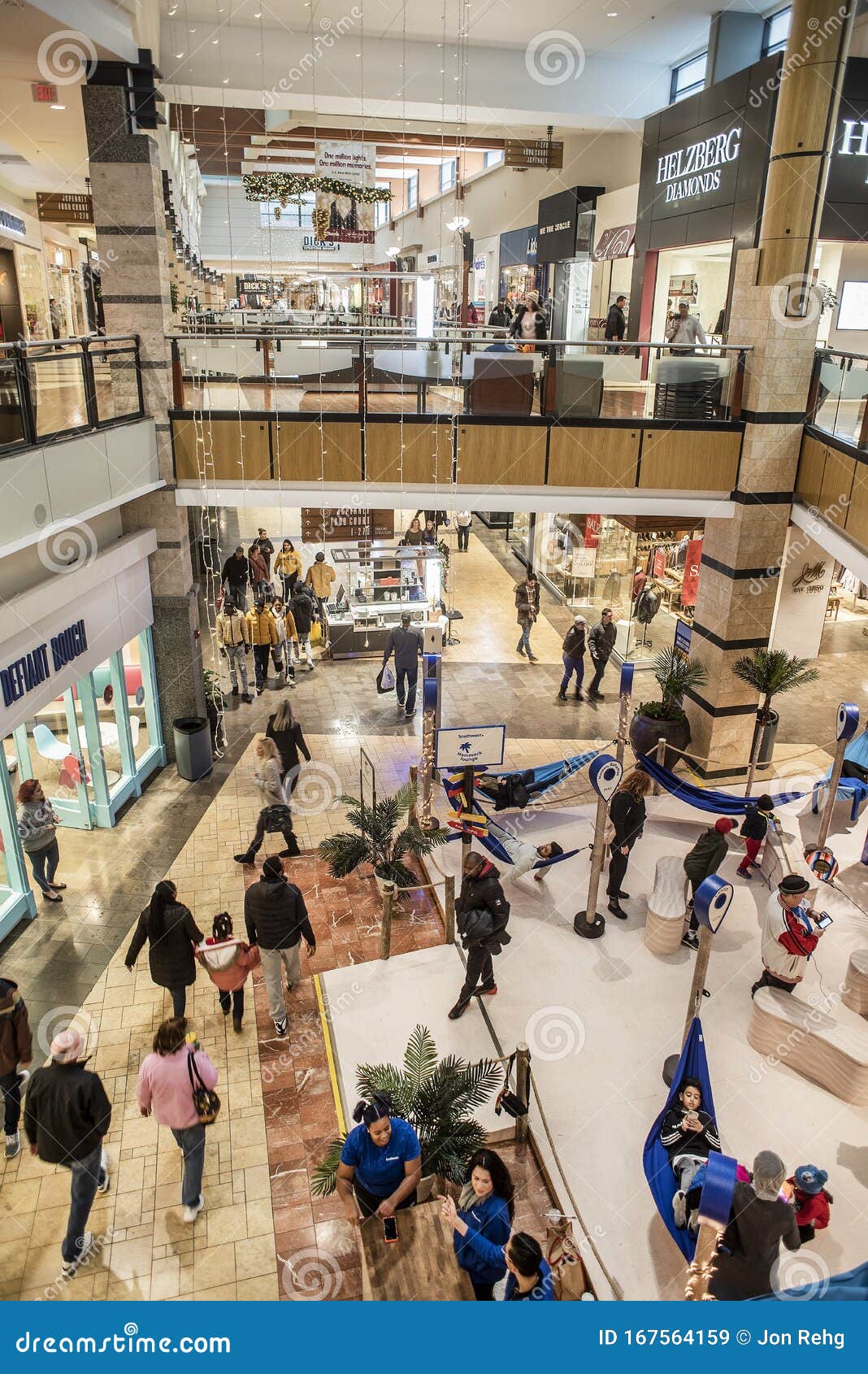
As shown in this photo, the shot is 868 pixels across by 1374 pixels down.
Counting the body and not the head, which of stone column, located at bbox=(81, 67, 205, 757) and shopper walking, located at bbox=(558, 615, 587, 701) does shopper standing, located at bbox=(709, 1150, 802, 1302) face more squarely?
the shopper walking

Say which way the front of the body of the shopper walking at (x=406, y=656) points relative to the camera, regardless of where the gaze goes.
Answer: away from the camera

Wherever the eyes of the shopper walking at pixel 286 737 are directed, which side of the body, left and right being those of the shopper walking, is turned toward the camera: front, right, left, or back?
back

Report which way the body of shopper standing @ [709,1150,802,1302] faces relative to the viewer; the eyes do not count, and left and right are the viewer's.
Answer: facing away from the viewer

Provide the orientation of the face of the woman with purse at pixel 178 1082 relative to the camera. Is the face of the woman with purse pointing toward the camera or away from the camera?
away from the camera

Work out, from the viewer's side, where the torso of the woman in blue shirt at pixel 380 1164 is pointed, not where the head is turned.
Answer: toward the camera

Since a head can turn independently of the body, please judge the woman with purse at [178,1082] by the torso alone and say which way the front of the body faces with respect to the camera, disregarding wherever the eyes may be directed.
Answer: away from the camera

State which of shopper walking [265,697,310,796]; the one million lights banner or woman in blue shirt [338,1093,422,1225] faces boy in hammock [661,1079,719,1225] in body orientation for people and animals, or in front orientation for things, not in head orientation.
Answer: the one million lights banner

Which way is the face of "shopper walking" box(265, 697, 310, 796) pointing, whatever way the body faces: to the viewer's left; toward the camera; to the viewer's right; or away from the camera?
away from the camera

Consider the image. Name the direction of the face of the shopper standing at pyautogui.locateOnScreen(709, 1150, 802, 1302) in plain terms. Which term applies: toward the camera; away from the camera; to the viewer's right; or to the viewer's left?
away from the camera

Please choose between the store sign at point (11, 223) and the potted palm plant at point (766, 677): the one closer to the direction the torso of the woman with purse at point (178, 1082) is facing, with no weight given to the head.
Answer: the store sign

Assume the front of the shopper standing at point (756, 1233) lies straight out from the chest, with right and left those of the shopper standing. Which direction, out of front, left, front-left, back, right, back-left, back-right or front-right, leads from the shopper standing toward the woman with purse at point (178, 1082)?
left

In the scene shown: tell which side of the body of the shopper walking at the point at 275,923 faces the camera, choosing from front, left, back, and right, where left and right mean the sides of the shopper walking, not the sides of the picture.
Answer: back

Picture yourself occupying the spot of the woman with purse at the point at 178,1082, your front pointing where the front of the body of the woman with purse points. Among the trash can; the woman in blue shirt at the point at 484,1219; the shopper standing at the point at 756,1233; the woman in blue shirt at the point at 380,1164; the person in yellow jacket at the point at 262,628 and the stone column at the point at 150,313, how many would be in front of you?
3

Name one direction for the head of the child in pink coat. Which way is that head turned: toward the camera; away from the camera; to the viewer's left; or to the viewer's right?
away from the camera

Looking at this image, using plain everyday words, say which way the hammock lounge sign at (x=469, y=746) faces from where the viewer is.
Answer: facing the viewer

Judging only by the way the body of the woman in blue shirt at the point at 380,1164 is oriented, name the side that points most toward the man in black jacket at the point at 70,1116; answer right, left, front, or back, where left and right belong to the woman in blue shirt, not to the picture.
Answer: right

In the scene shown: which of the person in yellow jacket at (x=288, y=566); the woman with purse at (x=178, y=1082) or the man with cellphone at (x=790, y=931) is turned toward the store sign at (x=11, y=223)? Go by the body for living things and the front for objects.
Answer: the woman with purse
